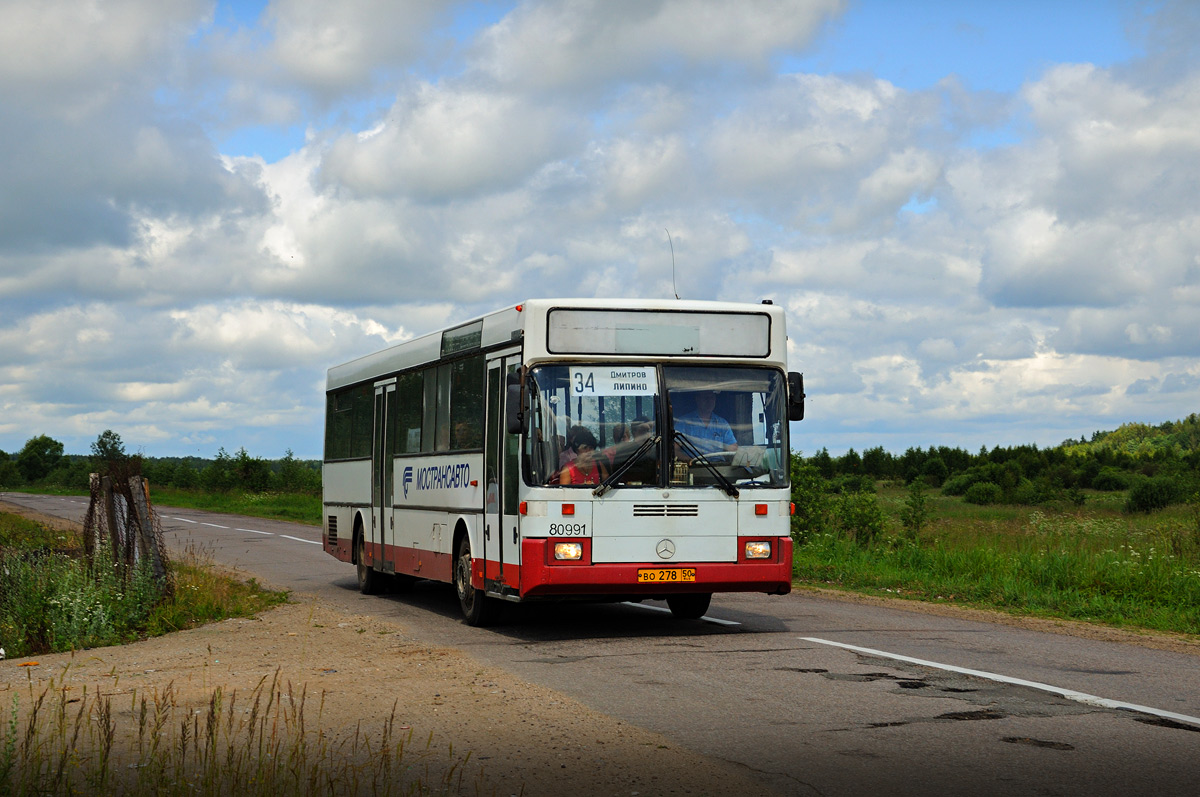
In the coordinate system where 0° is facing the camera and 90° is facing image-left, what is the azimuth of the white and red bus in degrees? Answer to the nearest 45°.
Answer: approximately 315°

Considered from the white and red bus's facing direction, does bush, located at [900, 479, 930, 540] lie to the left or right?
on its left

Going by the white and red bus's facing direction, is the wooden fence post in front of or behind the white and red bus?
behind

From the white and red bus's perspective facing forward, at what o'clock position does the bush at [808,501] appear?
The bush is roughly at 8 o'clock from the white and red bus.

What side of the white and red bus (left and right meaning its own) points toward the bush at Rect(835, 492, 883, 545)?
left
